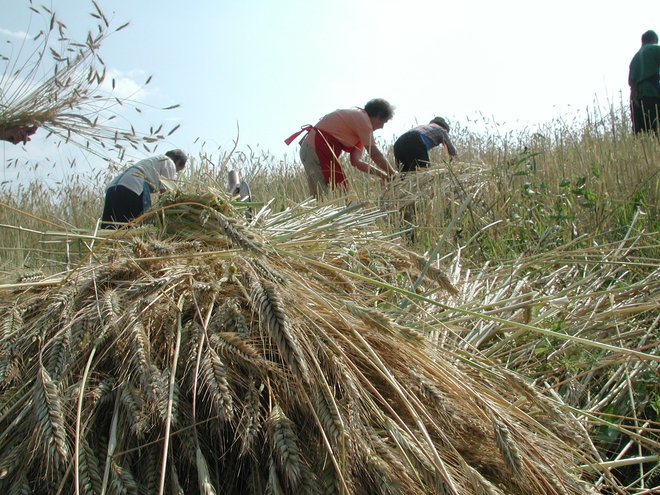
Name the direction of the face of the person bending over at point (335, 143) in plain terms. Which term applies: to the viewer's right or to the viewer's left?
to the viewer's right

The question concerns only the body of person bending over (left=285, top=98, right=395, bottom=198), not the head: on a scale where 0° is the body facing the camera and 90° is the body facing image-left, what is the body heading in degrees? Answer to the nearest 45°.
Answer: approximately 270°

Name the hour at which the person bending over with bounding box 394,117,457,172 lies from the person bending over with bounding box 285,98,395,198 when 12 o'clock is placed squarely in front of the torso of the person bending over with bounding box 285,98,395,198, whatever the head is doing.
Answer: the person bending over with bounding box 394,117,457,172 is roughly at 11 o'clock from the person bending over with bounding box 285,98,395,198.

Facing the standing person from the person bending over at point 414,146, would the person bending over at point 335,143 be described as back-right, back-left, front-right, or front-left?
back-right

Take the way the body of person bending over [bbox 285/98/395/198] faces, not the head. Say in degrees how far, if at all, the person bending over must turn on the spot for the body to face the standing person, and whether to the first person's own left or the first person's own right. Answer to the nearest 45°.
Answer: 0° — they already face them
